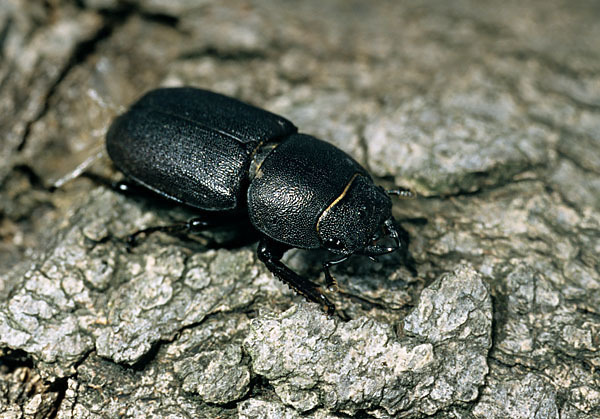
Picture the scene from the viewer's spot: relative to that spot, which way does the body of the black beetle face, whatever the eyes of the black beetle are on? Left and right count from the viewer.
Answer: facing the viewer and to the right of the viewer
